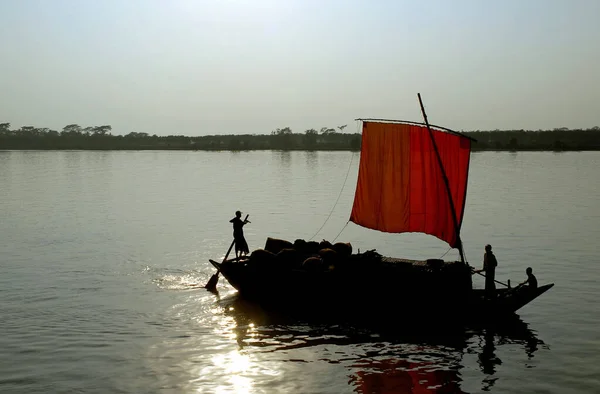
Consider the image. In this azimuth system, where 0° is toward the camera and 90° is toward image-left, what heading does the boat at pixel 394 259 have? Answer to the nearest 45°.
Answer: approximately 270°

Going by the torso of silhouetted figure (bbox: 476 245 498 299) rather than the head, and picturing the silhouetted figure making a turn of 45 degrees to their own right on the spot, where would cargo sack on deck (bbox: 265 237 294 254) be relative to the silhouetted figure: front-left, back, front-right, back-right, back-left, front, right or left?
front-left

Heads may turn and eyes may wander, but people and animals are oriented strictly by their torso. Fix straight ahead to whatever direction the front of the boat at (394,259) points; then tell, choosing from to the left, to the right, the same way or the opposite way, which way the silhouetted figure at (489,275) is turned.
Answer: the opposite way

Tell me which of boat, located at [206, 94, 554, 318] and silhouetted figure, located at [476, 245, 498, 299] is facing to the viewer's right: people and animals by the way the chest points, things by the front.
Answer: the boat

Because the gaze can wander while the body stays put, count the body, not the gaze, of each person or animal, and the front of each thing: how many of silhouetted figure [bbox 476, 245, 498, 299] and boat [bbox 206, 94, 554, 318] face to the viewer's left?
1

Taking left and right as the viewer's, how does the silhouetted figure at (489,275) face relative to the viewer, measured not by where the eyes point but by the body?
facing to the left of the viewer
